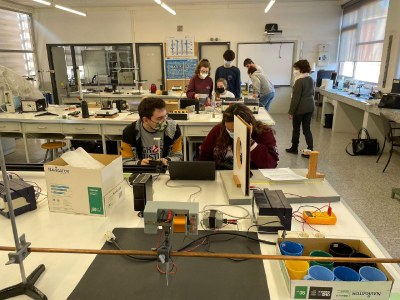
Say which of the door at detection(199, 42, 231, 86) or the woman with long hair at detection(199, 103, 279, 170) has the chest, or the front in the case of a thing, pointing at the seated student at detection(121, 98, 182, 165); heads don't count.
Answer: the door

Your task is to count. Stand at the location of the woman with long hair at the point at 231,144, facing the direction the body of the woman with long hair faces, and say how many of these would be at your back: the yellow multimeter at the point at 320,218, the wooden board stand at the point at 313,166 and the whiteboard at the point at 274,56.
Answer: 1

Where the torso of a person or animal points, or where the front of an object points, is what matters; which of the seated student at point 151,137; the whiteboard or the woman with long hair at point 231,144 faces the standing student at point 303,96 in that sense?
the whiteboard

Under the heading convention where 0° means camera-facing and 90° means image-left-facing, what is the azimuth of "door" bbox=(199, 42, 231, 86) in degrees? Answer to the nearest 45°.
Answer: approximately 0°

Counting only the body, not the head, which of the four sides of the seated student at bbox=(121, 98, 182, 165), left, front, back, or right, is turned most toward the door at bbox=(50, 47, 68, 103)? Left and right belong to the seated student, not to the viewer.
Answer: back

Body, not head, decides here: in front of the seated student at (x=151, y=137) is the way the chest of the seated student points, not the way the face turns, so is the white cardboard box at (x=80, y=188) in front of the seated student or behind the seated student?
in front

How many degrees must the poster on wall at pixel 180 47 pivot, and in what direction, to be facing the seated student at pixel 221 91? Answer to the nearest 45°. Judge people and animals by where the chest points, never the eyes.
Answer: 0° — it already faces them

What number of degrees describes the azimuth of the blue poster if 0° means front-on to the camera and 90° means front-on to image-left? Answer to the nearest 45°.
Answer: approximately 0°

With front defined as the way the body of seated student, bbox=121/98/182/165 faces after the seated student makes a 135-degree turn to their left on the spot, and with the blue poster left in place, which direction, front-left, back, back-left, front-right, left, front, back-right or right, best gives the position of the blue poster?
front-left
